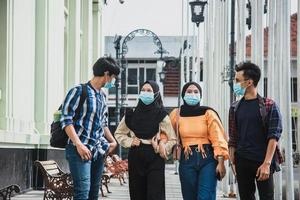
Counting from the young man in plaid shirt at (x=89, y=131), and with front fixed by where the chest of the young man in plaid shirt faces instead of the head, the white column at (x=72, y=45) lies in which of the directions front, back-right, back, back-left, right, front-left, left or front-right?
back-left

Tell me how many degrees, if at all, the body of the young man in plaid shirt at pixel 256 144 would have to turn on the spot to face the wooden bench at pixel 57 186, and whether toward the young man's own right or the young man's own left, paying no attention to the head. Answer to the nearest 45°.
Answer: approximately 90° to the young man's own right

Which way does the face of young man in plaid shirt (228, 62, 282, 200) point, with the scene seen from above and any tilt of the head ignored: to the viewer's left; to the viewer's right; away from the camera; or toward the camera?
to the viewer's left

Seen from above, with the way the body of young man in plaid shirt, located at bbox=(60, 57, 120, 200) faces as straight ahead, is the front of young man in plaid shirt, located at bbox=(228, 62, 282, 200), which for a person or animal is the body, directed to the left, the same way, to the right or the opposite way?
to the right

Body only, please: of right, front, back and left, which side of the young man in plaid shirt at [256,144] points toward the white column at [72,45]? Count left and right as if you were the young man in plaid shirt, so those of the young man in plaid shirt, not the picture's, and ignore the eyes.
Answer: right

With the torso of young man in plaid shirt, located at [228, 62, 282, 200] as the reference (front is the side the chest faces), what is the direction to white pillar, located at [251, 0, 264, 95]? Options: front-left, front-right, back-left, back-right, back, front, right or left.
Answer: back-right

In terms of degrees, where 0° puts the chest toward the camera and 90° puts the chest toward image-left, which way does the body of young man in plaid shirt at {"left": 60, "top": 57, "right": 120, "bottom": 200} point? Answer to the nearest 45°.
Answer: approximately 315°

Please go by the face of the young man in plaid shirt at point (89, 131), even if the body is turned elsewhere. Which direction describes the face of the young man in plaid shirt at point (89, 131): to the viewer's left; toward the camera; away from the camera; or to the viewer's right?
to the viewer's right

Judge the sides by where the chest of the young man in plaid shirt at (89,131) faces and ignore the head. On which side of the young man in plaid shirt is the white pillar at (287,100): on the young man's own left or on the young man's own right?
on the young man's own left

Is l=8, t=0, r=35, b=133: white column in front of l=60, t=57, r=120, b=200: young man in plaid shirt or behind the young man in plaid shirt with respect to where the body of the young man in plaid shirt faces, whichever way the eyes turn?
behind

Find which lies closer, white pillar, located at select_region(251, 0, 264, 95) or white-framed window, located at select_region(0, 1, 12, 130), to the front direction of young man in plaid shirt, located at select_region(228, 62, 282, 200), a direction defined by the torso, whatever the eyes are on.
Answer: the white-framed window
